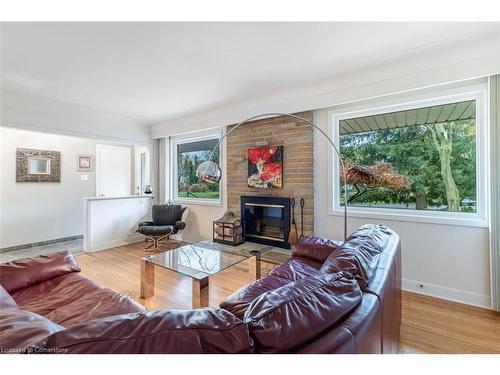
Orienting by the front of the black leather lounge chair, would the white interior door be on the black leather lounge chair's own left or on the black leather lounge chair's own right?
on the black leather lounge chair's own right

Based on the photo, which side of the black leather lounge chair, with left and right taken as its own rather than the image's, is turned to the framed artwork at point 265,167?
left

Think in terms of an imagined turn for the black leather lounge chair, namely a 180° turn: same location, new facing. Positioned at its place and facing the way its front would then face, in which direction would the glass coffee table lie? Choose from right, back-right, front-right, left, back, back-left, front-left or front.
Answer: back-right

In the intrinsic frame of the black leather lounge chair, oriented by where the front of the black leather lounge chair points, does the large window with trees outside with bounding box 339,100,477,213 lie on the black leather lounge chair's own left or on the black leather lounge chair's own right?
on the black leather lounge chair's own left

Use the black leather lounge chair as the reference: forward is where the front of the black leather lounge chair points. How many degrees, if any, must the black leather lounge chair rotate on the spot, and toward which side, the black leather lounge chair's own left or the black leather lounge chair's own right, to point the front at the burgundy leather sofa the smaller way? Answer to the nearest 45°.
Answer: approximately 45° to the black leather lounge chair's own left

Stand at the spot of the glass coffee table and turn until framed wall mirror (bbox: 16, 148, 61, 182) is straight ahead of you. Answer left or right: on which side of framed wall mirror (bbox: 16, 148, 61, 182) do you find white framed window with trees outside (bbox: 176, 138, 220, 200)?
right
